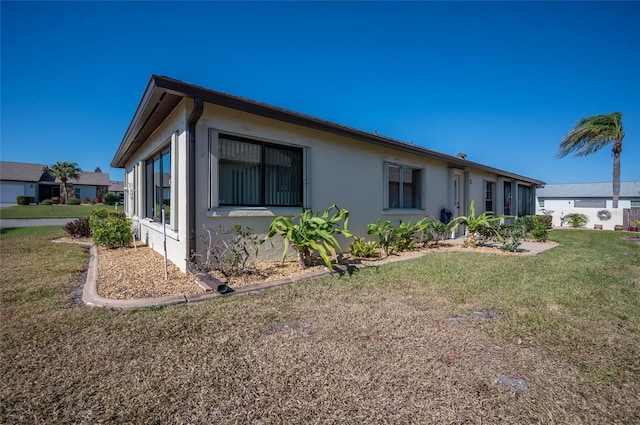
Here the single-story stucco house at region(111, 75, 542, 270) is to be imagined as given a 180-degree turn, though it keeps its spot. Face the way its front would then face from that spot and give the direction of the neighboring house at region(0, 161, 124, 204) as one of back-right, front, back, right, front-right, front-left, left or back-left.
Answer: front

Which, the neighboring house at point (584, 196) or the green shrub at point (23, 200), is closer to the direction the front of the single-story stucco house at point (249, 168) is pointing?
the neighboring house

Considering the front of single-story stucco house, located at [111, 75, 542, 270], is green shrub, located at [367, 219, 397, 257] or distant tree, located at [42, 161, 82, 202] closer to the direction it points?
the green shrub

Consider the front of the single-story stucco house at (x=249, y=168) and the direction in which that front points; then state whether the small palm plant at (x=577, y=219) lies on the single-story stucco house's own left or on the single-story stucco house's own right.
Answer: on the single-story stucco house's own left

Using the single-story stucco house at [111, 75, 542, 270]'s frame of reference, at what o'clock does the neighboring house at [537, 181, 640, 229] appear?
The neighboring house is roughly at 9 o'clock from the single-story stucco house.

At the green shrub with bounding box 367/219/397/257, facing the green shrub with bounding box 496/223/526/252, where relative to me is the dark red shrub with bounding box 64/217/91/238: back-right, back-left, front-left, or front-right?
back-left

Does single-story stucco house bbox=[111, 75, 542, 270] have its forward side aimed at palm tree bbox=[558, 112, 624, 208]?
no

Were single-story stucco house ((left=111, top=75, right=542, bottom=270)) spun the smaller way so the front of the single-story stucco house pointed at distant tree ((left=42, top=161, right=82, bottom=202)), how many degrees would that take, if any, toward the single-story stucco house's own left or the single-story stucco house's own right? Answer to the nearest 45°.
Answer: approximately 180°

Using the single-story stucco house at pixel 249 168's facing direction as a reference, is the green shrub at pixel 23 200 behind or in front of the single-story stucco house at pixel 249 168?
behind

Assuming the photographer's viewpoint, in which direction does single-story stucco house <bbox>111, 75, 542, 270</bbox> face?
facing the viewer and to the right of the viewer

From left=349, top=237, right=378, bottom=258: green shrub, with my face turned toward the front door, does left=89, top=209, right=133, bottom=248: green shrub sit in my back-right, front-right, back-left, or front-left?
back-left

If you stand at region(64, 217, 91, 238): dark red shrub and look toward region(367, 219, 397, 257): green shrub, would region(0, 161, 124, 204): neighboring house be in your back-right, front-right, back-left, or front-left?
back-left

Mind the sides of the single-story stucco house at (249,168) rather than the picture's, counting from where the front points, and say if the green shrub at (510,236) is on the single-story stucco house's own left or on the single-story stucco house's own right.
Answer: on the single-story stucco house's own left

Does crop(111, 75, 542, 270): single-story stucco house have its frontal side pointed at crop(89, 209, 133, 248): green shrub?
no
